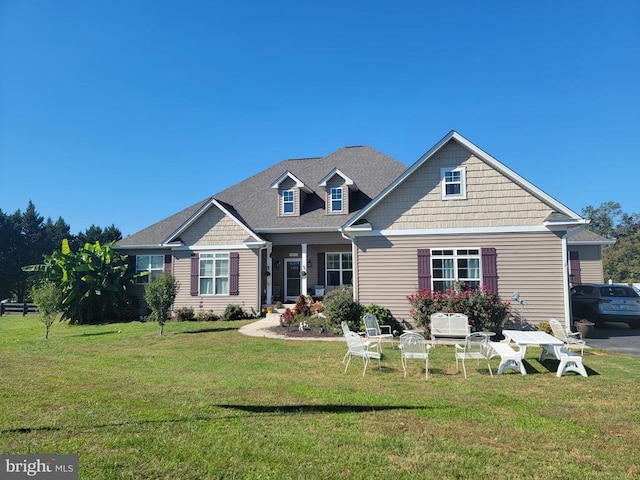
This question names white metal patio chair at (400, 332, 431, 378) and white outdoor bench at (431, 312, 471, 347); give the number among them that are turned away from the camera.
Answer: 1

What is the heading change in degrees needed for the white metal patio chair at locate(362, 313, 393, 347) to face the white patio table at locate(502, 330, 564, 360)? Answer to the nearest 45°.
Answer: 0° — it already faces it

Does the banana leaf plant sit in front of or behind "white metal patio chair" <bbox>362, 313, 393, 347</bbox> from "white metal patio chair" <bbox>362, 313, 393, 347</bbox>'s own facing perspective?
behind

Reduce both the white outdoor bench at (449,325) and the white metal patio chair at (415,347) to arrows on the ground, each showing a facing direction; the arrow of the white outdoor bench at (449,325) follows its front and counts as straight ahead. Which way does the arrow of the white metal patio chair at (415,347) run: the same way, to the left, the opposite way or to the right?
the opposite way

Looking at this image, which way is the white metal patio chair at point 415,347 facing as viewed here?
away from the camera

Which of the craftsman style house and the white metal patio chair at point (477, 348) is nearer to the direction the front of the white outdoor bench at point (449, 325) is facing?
the white metal patio chair

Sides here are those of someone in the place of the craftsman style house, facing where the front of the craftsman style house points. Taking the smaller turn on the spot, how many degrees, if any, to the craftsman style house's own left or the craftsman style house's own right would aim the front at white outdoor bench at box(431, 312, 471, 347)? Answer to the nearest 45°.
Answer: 0° — it already faces it

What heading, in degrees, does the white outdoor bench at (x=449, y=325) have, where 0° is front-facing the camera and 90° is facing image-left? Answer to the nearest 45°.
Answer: approximately 0°

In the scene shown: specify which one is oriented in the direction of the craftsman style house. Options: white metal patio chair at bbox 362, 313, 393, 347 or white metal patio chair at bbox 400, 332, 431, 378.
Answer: white metal patio chair at bbox 400, 332, 431, 378

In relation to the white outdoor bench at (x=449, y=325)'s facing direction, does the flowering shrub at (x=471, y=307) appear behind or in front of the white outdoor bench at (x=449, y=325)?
behind

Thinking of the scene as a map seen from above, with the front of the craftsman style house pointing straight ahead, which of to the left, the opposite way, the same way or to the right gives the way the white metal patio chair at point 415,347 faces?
the opposite way
